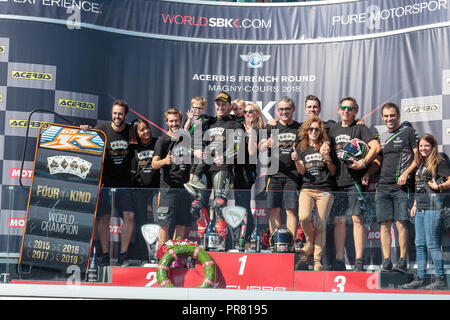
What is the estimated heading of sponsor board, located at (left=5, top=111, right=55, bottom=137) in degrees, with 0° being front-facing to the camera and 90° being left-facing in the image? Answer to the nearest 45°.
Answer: approximately 0°

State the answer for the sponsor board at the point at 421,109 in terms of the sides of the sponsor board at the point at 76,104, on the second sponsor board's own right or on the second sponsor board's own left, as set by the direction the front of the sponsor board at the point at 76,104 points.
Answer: on the second sponsor board's own left

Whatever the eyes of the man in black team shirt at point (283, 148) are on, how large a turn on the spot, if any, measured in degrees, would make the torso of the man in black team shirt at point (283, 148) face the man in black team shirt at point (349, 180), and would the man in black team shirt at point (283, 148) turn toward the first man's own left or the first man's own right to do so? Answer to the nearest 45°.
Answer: approximately 90° to the first man's own left

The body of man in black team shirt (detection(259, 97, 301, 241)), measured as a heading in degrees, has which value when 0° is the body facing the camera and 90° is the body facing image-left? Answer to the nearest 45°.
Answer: approximately 0°
